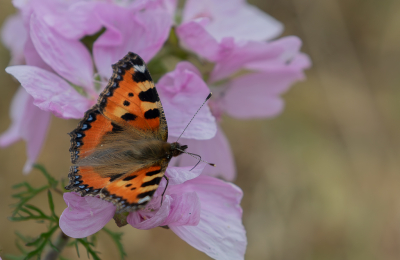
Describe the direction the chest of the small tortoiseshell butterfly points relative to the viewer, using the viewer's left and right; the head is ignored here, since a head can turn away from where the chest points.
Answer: facing to the right of the viewer
